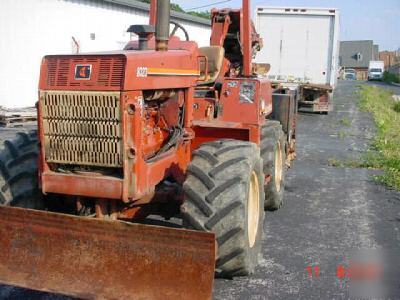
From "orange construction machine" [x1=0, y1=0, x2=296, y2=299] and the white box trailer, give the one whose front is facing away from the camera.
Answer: the white box trailer

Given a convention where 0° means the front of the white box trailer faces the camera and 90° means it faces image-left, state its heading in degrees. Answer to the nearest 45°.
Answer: approximately 180°

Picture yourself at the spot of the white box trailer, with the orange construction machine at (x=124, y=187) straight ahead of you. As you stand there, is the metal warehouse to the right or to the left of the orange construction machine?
right

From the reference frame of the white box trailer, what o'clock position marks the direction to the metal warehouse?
The metal warehouse is roughly at 8 o'clock from the white box trailer.

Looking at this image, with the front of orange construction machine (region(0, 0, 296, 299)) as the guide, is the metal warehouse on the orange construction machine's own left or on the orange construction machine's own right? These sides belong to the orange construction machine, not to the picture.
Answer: on the orange construction machine's own right

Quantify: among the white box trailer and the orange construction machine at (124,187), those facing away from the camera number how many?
1

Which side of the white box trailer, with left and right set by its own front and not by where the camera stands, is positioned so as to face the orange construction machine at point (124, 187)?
back

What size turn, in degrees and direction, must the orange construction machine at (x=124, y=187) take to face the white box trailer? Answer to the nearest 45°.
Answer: approximately 135° to its right
